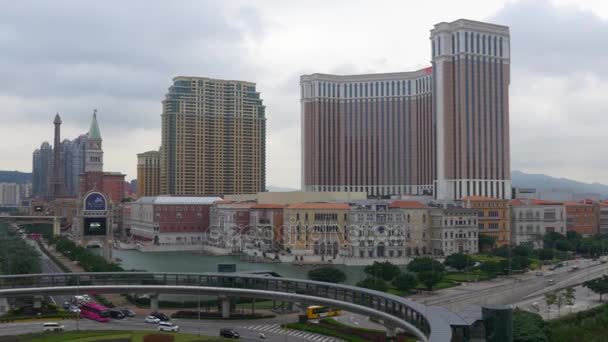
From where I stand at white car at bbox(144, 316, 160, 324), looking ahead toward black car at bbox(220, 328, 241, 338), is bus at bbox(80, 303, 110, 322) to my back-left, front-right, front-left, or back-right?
back-right

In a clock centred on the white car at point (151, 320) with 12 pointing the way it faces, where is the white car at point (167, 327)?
the white car at point (167, 327) is roughly at 1 o'clock from the white car at point (151, 320).

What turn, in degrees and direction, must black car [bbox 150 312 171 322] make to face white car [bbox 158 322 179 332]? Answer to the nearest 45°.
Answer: approximately 45° to its right
